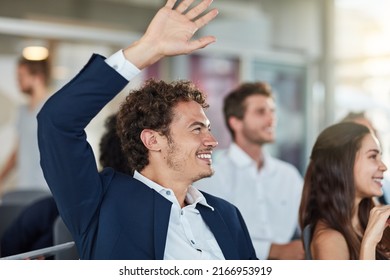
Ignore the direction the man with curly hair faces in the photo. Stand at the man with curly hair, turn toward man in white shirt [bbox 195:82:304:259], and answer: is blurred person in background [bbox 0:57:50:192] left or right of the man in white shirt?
left

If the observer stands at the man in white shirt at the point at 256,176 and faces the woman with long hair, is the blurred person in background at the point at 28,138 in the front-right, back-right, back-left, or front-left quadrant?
back-right

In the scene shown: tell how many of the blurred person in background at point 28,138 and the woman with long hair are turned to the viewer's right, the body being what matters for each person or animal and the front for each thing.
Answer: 1

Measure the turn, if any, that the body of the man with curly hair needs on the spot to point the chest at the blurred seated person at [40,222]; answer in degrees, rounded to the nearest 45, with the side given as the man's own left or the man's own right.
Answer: approximately 180°

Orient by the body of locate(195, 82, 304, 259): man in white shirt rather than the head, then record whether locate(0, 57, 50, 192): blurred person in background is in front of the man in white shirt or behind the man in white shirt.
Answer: behind

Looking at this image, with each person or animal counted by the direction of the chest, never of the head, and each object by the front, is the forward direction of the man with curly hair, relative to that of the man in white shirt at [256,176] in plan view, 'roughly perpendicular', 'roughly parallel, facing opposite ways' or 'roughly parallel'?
roughly parallel

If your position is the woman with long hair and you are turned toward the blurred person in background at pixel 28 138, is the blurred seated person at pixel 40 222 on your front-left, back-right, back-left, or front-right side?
front-left

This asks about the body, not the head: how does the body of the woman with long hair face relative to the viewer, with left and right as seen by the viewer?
facing to the right of the viewer
